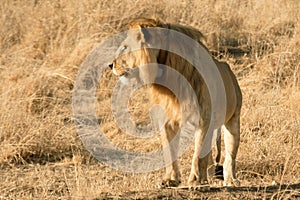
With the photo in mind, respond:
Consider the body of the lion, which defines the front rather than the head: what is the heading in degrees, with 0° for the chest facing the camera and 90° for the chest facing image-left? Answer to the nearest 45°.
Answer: approximately 45°
